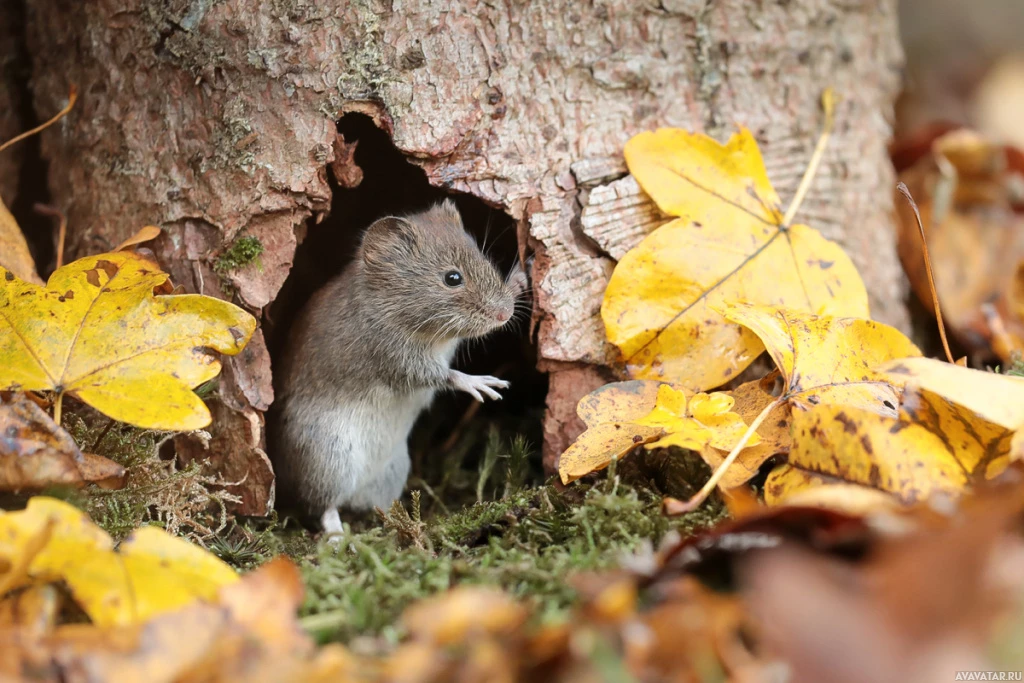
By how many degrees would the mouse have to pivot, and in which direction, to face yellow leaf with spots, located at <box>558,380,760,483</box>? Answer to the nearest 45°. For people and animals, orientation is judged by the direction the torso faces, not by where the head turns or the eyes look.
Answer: approximately 45° to its right

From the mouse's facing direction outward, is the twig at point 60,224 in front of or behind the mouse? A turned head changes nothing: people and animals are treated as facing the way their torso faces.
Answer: behind

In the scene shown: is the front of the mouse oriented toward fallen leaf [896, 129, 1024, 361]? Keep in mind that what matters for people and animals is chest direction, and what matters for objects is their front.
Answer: no

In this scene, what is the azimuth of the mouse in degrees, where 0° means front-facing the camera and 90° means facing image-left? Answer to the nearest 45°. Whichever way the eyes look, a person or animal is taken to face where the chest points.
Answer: approximately 270°

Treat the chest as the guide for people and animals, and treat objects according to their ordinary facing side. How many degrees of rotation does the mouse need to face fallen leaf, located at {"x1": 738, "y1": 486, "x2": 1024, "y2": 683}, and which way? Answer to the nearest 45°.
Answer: approximately 90° to its right

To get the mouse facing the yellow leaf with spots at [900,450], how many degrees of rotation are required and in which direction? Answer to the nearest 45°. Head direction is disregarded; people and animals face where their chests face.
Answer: approximately 45° to its right

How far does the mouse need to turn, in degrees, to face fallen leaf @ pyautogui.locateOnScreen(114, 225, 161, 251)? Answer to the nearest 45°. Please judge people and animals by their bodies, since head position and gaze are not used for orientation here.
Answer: approximately 135° to its right

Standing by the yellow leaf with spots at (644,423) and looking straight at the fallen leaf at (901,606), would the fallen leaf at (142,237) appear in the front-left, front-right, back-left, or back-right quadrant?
back-right
